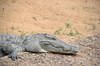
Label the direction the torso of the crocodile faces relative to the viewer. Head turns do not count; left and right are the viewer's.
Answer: facing to the right of the viewer
